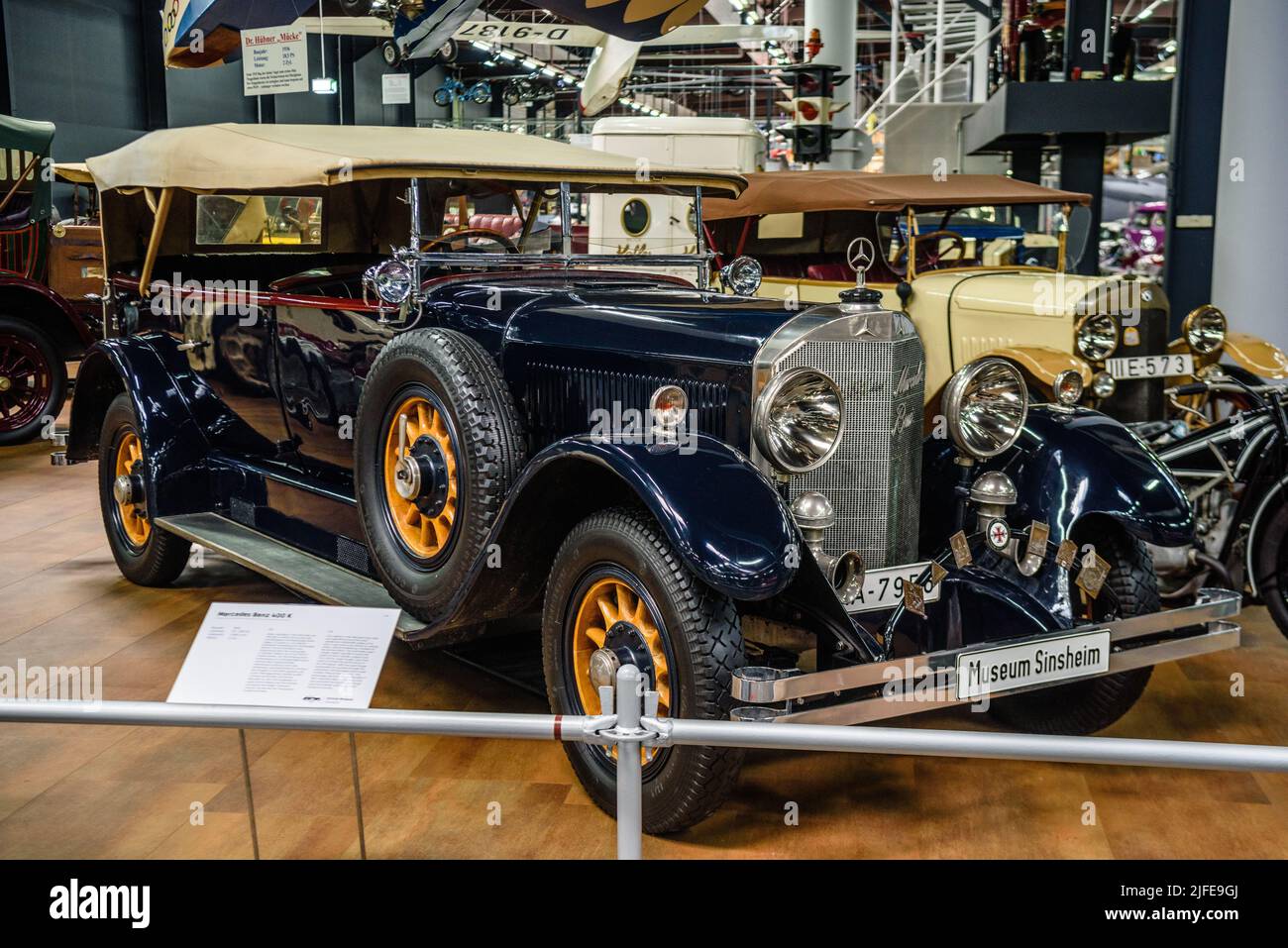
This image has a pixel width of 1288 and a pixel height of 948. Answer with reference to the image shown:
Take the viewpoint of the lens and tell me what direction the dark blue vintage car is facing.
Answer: facing the viewer and to the right of the viewer

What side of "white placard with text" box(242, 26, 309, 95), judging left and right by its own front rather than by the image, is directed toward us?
front

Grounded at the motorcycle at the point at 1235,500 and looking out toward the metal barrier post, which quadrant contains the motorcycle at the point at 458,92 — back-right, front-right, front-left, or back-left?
back-right

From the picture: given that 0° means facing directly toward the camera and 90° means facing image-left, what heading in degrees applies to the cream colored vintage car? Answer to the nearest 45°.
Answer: approximately 315°

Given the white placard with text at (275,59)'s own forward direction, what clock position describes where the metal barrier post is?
The metal barrier post is roughly at 12 o'clock from the white placard with text.

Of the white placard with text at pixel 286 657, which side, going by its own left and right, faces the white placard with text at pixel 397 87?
back

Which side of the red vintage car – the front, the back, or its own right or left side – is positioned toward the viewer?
left

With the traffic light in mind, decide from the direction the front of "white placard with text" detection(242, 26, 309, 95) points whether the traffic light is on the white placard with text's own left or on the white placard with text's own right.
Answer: on the white placard with text's own left

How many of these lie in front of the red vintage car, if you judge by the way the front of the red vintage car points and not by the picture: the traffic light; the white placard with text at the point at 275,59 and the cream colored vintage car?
0

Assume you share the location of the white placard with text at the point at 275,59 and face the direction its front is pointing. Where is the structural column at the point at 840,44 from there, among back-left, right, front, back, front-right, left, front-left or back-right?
back-left

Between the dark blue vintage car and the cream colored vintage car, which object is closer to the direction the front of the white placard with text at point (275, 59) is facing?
the dark blue vintage car

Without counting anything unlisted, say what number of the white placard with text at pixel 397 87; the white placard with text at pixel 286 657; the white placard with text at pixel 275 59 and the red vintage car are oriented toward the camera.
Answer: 3

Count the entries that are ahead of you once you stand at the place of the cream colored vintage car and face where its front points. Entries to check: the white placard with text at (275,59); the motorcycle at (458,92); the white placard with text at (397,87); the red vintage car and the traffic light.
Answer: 0

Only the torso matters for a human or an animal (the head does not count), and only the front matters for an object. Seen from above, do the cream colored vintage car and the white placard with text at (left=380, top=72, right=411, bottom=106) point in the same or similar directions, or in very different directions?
same or similar directions

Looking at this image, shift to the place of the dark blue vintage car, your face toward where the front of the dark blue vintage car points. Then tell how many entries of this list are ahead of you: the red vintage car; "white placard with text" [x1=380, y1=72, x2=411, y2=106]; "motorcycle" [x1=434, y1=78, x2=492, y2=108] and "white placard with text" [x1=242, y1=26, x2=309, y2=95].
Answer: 0

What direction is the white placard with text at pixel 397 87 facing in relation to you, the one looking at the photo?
facing the viewer

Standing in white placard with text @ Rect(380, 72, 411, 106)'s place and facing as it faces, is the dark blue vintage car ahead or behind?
ahead
